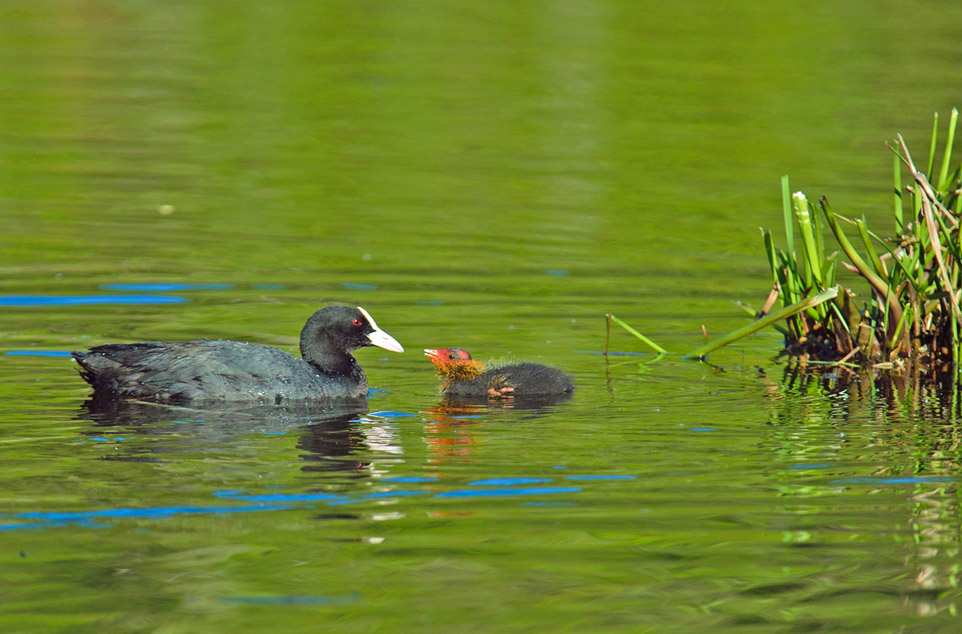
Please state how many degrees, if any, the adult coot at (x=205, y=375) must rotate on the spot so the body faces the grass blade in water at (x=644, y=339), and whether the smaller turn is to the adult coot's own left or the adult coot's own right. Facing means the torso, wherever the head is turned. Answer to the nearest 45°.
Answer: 0° — it already faces it

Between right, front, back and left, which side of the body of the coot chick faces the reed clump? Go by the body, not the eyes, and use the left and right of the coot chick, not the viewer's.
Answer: back

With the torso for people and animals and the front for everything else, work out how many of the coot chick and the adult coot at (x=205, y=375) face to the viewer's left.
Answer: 1

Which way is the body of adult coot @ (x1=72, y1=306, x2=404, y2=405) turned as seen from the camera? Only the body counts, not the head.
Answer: to the viewer's right

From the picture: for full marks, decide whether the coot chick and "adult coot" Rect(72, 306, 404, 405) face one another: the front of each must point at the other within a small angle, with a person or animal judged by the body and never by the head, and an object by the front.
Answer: yes

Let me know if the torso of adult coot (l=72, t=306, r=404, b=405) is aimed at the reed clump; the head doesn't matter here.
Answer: yes

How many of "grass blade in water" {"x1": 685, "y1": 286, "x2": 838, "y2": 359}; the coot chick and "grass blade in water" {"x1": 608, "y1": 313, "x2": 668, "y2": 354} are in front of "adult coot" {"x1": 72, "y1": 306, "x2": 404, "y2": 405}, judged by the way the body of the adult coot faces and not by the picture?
3

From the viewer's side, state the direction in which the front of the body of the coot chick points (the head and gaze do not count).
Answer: to the viewer's left

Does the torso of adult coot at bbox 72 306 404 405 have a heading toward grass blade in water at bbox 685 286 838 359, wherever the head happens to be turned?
yes

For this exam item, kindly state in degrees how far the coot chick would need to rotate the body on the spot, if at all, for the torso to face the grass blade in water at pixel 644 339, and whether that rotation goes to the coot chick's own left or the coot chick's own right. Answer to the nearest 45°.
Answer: approximately 135° to the coot chick's own right

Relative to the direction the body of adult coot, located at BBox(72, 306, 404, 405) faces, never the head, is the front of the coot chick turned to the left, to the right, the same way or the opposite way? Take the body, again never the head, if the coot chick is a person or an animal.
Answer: the opposite way
